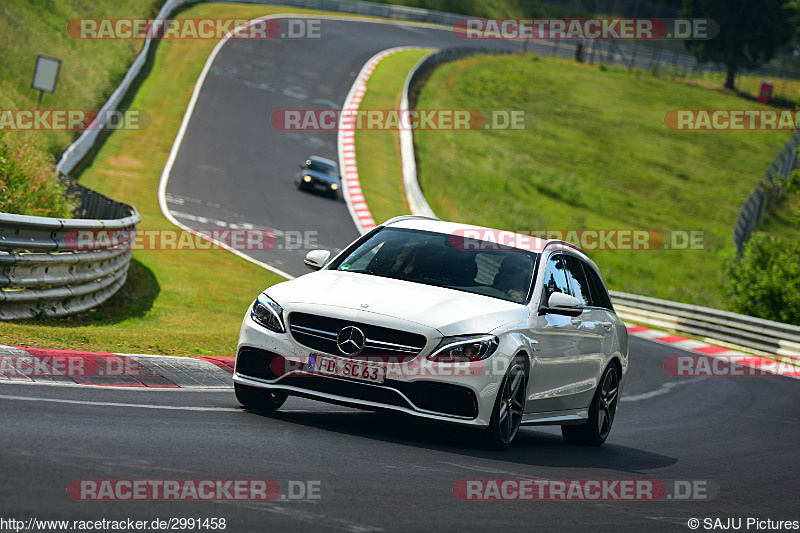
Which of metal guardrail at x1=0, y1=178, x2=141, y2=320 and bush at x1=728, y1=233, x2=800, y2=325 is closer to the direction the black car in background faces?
the metal guardrail

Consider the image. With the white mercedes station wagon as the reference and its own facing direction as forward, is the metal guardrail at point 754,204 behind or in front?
behind

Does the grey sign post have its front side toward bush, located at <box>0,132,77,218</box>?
yes

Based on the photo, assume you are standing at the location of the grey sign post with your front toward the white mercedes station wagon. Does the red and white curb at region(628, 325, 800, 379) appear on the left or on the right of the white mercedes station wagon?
left

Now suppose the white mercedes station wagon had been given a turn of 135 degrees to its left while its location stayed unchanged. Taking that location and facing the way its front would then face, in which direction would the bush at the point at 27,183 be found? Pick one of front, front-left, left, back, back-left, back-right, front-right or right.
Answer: back-left

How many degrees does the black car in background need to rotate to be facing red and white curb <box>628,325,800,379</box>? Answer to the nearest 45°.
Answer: approximately 45° to its left

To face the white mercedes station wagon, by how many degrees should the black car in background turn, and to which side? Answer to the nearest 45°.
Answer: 0° — it already faces it
